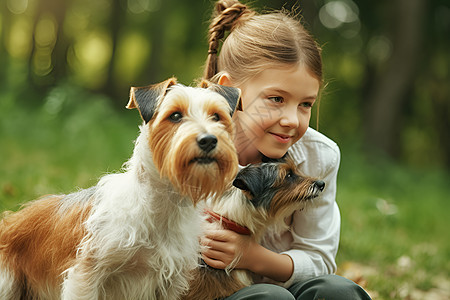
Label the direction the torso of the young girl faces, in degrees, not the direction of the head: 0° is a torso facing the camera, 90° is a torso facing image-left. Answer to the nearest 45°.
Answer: approximately 315°

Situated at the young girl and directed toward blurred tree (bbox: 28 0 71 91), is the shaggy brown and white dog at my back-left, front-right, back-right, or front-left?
back-left

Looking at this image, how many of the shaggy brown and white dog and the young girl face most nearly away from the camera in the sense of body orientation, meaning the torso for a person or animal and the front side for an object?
0

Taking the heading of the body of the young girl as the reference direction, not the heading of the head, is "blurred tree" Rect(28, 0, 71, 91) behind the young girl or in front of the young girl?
behind

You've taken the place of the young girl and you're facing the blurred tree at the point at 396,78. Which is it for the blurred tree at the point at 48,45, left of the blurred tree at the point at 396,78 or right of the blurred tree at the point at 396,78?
left

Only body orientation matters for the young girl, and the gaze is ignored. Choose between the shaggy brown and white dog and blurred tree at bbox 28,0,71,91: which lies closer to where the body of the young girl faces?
the shaggy brown and white dog

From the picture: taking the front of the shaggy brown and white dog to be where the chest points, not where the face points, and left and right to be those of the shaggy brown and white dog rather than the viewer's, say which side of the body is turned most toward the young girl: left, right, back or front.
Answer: left

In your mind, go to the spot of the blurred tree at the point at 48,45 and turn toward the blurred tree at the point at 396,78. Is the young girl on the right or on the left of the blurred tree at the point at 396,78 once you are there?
right

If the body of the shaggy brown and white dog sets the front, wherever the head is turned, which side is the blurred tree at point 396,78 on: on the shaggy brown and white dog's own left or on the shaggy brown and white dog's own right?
on the shaggy brown and white dog's own left

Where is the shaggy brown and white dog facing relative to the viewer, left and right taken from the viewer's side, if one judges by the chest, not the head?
facing the viewer and to the right of the viewer

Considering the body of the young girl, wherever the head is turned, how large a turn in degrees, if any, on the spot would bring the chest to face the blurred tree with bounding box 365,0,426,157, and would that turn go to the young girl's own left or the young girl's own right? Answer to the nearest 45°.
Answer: approximately 135° to the young girl's own left

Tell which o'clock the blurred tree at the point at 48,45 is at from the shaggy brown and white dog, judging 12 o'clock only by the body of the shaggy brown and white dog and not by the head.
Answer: The blurred tree is roughly at 7 o'clock from the shaggy brown and white dog.

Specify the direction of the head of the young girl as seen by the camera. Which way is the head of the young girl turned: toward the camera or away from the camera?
toward the camera

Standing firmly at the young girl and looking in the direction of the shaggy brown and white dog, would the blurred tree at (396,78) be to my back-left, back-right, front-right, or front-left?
back-right

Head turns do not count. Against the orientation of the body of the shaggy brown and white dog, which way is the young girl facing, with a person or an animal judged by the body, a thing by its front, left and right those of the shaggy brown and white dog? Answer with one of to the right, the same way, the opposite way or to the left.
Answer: the same way
